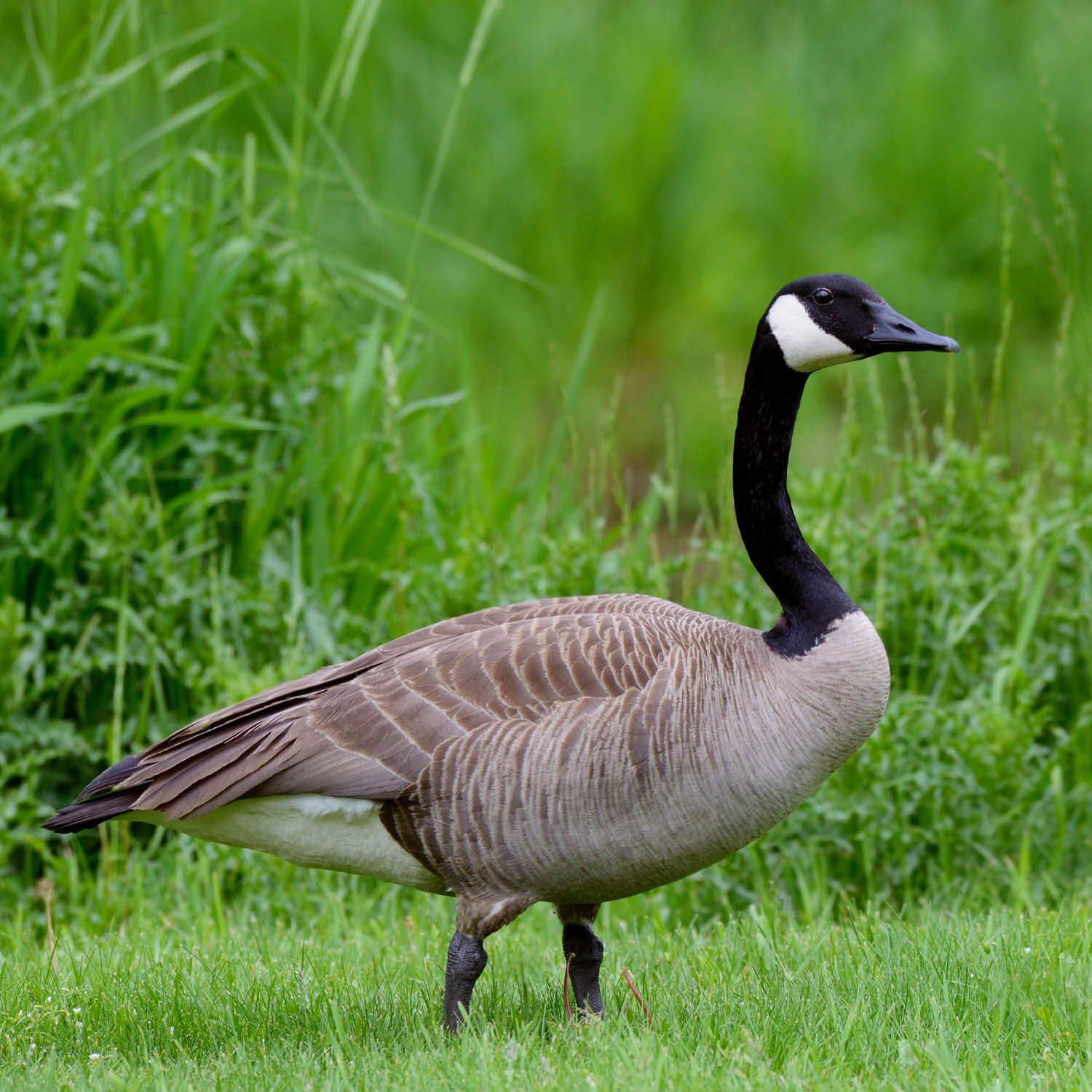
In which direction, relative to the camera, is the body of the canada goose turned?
to the viewer's right
